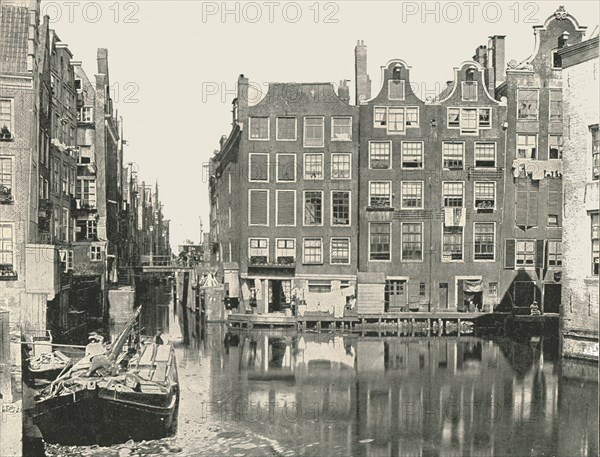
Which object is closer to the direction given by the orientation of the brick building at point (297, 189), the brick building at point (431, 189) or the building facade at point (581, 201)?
the building facade

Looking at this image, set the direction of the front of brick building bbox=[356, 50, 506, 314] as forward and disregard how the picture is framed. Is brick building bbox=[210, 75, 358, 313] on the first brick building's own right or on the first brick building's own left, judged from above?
on the first brick building's own right

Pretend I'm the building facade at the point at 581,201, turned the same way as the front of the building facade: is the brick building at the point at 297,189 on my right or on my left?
on my right

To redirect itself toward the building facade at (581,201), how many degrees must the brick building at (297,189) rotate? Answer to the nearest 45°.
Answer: approximately 45° to its left

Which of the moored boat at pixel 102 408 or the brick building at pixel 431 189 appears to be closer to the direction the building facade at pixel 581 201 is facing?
the moored boat

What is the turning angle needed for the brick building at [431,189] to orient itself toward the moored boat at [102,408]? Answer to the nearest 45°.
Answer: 0° — it already faces it

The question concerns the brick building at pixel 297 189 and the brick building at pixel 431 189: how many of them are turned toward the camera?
2

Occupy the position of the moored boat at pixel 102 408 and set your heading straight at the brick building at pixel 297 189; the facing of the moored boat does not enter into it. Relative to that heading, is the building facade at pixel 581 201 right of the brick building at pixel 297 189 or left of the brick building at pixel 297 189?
right

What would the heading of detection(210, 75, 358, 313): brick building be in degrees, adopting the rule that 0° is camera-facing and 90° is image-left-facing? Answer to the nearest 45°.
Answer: approximately 0°

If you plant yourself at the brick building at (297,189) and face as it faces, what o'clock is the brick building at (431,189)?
the brick building at (431,189) is roughly at 9 o'clock from the brick building at (297,189).

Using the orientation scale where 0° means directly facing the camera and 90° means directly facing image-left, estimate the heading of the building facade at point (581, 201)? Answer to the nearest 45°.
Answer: approximately 45°
